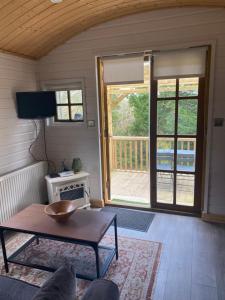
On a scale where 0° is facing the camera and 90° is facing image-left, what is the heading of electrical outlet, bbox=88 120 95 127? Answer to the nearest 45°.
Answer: approximately 0°

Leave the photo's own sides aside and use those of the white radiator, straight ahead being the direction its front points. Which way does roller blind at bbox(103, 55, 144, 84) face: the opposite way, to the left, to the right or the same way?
to the right

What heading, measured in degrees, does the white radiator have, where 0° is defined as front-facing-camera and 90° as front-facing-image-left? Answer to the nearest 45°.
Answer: approximately 315°

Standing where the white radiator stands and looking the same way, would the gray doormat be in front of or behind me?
in front

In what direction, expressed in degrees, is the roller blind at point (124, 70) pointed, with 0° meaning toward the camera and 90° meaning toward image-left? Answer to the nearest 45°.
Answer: approximately 0°

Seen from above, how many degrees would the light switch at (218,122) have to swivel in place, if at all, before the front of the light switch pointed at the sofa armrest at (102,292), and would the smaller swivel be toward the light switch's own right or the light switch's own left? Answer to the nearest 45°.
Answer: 0° — it already faces it

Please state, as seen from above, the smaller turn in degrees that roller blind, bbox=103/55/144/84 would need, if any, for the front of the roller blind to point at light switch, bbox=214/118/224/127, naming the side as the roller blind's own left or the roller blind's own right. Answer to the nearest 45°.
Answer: approximately 90° to the roller blind's own left
